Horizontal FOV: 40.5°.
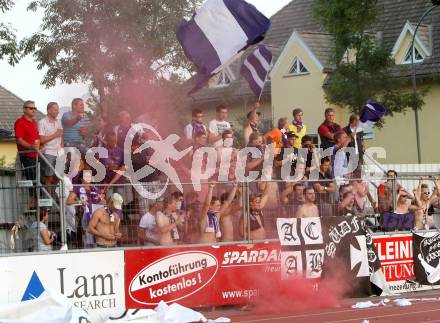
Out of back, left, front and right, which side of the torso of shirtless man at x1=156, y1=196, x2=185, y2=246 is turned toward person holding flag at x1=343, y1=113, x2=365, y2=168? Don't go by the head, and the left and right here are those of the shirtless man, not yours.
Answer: left

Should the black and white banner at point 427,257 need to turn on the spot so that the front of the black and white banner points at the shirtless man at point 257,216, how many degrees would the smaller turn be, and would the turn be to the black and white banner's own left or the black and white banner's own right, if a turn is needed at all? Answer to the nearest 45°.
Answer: approximately 45° to the black and white banner's own right

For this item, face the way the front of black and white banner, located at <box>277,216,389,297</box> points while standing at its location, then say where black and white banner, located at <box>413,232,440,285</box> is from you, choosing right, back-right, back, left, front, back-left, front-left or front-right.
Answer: back-left

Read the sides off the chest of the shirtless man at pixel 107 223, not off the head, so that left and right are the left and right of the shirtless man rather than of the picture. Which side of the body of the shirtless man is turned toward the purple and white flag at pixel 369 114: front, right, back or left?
left

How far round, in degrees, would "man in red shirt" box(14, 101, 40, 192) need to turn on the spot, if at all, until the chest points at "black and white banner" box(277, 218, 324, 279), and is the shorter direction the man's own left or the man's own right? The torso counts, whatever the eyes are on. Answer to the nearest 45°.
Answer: approximately 45° to the man's own left
